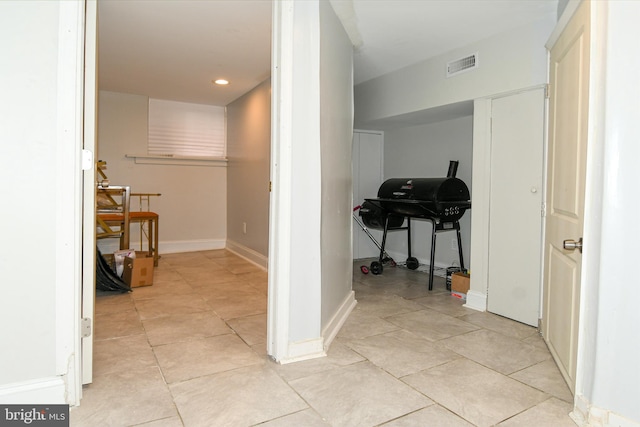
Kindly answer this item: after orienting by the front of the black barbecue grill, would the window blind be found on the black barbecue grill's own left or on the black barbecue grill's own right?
on the black barbecue grill's own right

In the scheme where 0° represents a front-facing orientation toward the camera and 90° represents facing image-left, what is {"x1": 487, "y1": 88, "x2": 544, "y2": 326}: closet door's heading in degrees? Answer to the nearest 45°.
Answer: approximately 45°

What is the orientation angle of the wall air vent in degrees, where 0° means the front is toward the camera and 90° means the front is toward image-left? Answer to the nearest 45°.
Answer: approximately 45°

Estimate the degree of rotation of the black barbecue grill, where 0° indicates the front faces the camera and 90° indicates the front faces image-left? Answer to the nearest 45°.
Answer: approximately 45°
